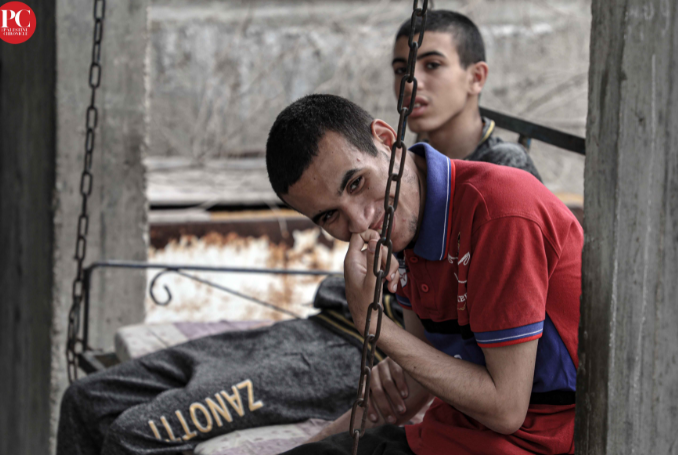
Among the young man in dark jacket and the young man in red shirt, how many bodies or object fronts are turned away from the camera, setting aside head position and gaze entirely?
0

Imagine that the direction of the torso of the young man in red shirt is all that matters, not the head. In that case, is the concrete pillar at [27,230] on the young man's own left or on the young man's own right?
on the young man's own right

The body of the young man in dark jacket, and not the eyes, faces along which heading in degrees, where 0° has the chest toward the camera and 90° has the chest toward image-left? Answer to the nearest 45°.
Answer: approximately 45°

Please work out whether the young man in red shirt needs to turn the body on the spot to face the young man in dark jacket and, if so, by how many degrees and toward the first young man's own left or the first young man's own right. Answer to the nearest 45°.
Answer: approximately 135° to the first young man's own right

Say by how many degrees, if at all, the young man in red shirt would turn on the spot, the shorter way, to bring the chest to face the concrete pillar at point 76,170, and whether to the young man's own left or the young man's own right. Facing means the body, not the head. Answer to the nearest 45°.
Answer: approximately 90° to the young man's own right

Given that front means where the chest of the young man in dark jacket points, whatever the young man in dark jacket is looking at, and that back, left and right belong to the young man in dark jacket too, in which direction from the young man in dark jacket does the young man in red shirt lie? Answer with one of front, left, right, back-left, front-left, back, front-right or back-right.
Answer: front-left

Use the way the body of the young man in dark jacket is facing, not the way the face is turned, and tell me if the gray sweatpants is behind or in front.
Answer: in front

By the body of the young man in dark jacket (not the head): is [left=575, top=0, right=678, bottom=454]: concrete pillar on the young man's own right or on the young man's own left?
on the young man's own left

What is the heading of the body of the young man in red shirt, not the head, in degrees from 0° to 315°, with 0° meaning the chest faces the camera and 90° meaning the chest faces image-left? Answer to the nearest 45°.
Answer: approximately 45°
